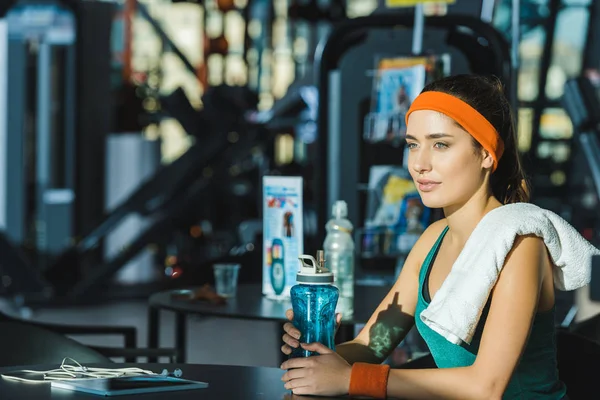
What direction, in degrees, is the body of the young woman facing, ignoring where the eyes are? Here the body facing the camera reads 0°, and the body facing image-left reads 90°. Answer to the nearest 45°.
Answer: approximately 45°

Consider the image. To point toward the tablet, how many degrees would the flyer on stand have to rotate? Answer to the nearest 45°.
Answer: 0° — it already faces it

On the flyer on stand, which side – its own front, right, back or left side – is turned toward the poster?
back

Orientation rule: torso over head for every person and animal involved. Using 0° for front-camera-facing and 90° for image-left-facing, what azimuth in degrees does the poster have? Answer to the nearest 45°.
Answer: approximately 0°

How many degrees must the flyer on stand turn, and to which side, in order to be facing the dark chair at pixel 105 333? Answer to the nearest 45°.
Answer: approximately 45° to its right
